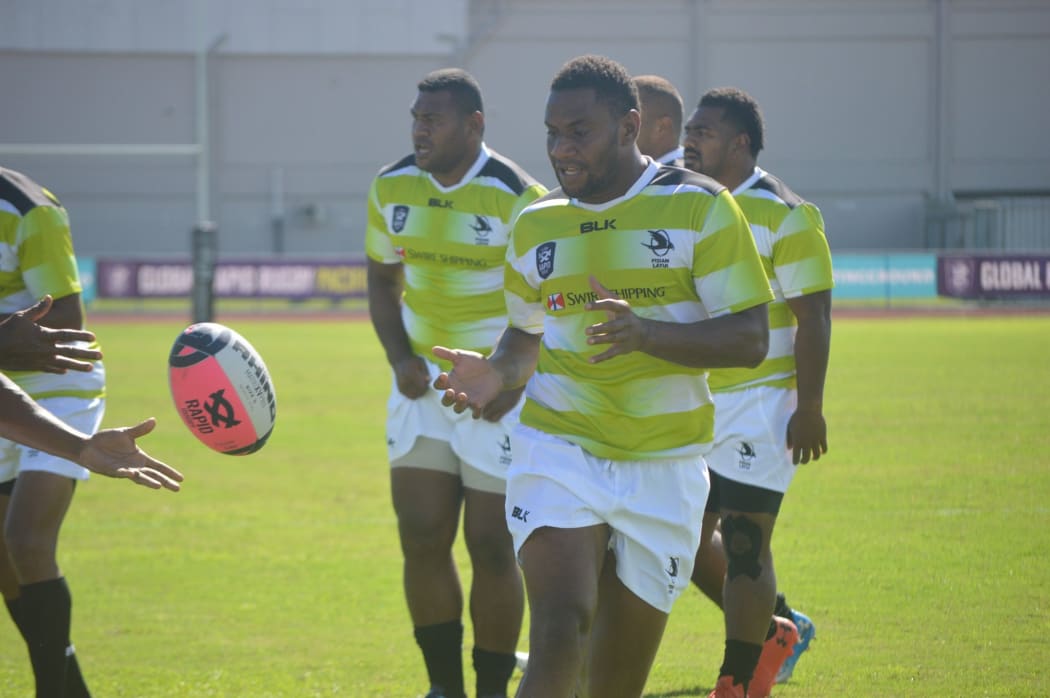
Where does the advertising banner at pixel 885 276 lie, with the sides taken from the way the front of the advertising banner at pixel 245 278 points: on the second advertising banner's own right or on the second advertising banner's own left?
on the second advertising banner's own left

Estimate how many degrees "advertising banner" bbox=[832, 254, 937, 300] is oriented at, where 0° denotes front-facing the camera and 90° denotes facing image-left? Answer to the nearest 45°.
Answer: approximately 0°

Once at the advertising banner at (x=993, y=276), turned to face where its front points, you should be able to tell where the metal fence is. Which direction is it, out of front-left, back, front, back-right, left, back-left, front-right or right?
back

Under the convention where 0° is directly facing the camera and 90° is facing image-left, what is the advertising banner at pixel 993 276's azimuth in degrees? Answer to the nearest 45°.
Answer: approximately 0°

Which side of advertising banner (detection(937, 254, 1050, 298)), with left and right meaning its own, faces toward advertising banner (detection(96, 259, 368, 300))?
right

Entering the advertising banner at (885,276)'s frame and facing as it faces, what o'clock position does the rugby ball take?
The rugby ball is roughly at 12 o'clock from the advertising banner.

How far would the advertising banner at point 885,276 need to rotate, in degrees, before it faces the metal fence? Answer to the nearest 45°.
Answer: approximately 180°

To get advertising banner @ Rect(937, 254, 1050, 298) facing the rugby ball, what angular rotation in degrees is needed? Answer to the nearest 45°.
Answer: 0° — it already faces it

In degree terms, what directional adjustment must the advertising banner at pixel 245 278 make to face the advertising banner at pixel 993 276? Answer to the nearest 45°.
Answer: approximately 90° to its left
